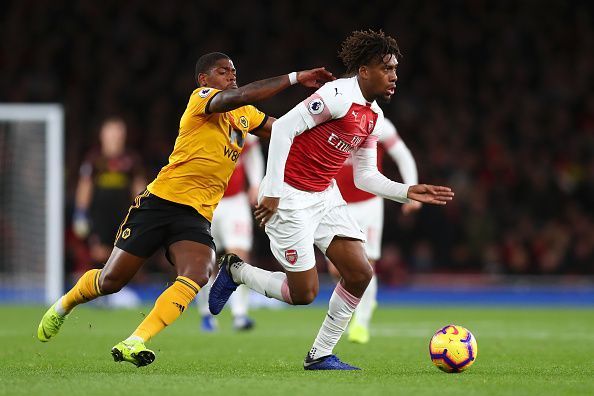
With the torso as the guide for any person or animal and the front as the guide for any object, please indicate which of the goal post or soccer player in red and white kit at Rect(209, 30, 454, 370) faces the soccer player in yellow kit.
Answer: the goal post

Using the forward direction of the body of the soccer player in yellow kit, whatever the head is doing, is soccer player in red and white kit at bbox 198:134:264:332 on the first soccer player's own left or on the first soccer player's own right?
on the first soccer player's own left

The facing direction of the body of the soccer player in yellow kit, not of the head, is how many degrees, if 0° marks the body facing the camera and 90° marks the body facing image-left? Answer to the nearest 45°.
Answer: approximately 315°

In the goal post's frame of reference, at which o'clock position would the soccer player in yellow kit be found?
The soccer player in yellow kit is roughly at 12 o'clock from the goal post.

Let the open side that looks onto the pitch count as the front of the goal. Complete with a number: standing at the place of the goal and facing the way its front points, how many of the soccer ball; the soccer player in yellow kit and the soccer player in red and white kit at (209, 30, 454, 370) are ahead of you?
3

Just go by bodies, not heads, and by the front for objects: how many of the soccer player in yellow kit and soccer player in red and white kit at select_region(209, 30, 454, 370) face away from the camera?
0

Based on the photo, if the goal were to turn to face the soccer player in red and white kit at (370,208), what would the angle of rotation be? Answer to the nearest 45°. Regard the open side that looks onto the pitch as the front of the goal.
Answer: approximately 45° to its left

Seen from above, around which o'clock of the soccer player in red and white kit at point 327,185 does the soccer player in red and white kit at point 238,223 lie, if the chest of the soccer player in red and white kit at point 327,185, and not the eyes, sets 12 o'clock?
the soccer player in red and white kit at point 238,223 is roughly at 7 o'clock from the soccer player in red and white kit at point 327,185.

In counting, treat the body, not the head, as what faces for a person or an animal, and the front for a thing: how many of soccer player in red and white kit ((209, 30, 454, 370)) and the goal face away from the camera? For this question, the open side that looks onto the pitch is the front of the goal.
0

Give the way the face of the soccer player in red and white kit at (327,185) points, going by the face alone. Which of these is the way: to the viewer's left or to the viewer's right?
to the viewer's right

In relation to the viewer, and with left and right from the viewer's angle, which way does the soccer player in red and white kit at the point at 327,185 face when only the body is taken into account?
facing the viewer and to the right of the viewer
